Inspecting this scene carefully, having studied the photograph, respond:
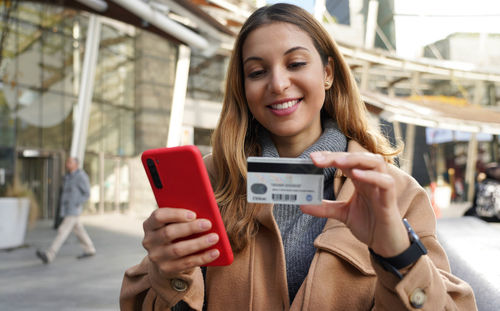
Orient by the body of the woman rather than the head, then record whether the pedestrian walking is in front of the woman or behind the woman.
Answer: behind

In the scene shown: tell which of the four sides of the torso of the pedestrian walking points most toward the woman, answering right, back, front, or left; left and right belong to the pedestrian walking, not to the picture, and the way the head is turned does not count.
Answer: left

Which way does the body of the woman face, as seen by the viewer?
toward the camera

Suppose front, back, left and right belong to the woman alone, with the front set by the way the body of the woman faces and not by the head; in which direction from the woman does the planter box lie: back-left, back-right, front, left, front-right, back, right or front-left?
back-right

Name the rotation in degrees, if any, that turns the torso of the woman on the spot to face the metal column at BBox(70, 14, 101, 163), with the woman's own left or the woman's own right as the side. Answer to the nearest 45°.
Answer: approximately 135° to the woman's own right

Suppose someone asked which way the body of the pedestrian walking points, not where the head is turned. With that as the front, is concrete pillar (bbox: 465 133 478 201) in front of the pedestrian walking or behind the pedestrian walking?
behind

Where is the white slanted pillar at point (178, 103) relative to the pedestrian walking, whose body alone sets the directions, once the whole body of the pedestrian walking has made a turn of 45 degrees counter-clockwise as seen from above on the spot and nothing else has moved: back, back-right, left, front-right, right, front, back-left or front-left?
back

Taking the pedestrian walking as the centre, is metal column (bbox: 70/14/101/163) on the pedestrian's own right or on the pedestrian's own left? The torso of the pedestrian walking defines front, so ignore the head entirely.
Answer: on the pedestrian's own right

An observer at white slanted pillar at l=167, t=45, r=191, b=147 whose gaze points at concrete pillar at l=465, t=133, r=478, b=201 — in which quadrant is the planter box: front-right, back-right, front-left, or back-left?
back-right

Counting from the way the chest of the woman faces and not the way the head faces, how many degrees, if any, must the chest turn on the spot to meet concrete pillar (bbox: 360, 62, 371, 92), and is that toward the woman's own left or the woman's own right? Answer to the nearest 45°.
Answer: approximately 180°

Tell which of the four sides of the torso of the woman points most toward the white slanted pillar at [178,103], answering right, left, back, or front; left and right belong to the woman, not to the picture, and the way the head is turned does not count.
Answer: back

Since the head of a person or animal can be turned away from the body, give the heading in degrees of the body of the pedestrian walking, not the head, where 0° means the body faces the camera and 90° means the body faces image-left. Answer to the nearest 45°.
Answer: approximately 90°

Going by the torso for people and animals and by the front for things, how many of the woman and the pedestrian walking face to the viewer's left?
1
